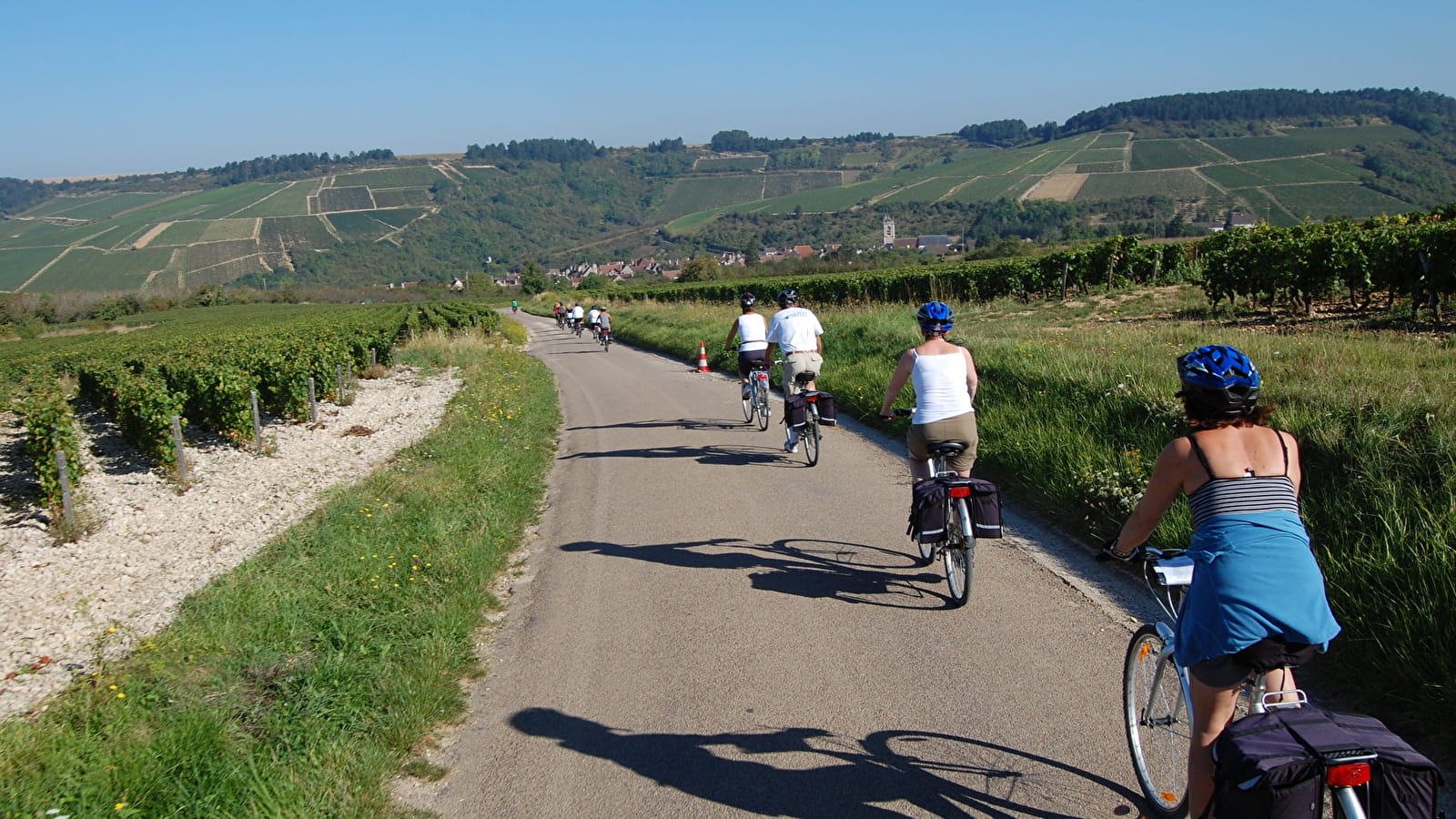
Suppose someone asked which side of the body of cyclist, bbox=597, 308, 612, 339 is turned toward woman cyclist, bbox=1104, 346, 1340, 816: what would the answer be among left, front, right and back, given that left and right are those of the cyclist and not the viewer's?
back

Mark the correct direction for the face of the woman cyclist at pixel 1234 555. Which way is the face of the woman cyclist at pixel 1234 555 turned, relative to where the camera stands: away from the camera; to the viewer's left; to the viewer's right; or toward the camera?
away from the camera

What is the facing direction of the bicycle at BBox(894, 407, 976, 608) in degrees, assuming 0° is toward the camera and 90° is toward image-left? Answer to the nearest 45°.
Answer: approximately 180°

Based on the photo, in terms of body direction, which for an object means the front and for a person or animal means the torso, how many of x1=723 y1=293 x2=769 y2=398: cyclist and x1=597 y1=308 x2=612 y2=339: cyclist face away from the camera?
2

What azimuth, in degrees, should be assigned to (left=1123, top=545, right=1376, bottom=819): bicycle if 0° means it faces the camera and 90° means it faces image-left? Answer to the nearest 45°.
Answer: approximately 135°

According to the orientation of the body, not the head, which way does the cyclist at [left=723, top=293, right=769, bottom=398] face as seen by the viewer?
away from the camera

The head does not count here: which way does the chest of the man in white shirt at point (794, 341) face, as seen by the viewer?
away from the camera

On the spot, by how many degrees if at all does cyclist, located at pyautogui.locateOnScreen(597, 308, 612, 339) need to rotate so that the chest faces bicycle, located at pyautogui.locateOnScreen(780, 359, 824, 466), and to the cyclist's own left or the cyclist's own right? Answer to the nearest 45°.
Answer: approximately 180°

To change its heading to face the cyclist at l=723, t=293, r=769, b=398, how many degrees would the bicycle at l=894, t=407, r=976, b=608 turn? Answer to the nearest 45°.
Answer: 0° — it already faces them

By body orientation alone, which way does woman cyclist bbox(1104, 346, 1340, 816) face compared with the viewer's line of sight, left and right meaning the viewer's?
facing away from the viewer and to the left of the viewer

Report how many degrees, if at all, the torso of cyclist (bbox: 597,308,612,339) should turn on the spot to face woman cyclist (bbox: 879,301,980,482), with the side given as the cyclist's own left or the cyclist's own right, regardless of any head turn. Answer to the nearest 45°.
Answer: approximately 180°

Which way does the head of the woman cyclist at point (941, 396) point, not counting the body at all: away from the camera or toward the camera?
away from the camera

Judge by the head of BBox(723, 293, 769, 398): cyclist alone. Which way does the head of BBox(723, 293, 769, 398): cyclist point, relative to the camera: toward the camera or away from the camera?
away from the camera

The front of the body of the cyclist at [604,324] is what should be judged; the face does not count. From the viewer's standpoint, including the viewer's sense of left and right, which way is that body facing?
facing away from the viewer
